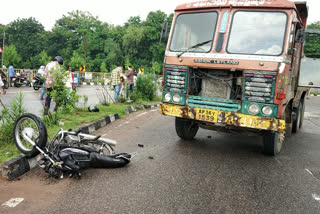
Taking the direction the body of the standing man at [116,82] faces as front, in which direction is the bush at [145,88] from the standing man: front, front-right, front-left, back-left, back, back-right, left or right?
front-left

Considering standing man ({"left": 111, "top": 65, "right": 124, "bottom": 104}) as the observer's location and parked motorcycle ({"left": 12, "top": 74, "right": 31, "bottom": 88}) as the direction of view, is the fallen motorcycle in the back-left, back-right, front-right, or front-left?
back-left

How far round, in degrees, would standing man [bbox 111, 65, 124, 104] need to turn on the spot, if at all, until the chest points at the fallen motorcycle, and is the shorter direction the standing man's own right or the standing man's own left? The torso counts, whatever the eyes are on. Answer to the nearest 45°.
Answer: approximately 90° to the standing man's own right
